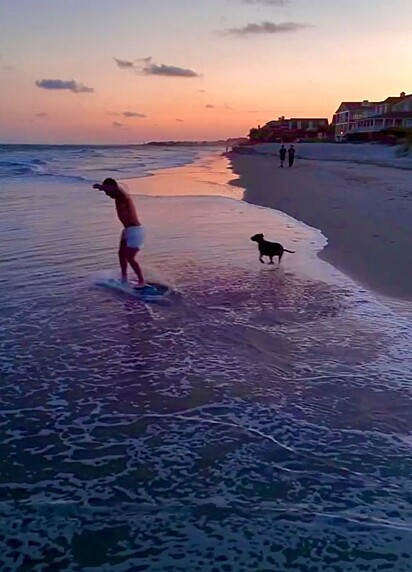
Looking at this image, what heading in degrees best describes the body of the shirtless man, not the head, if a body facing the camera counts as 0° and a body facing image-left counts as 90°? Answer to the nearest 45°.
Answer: approximately 90°

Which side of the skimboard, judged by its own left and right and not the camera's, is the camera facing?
left

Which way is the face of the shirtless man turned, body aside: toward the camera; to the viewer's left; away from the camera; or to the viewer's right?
to the viewer's left
